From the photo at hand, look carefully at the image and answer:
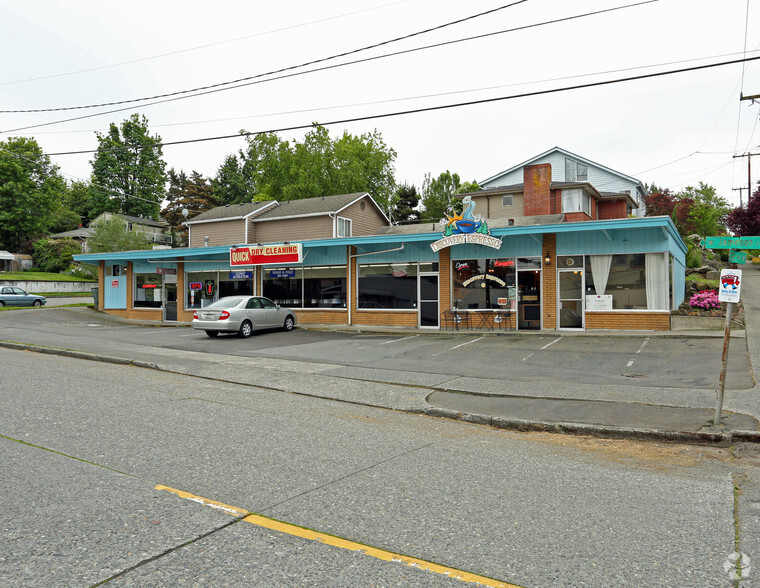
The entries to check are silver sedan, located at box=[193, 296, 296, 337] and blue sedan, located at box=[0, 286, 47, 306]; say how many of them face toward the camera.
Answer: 0

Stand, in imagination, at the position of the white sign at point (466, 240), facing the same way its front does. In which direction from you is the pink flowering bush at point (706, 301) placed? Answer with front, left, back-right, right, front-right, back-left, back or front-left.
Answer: left

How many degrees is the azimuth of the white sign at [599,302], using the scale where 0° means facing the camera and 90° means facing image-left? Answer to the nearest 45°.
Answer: approximately 0°

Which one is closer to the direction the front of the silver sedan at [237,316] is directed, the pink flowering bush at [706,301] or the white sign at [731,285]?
the pink flowering bush

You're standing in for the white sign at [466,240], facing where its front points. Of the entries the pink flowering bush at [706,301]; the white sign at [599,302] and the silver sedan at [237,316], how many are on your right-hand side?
1

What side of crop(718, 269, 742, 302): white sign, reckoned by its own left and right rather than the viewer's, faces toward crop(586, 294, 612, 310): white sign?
back
